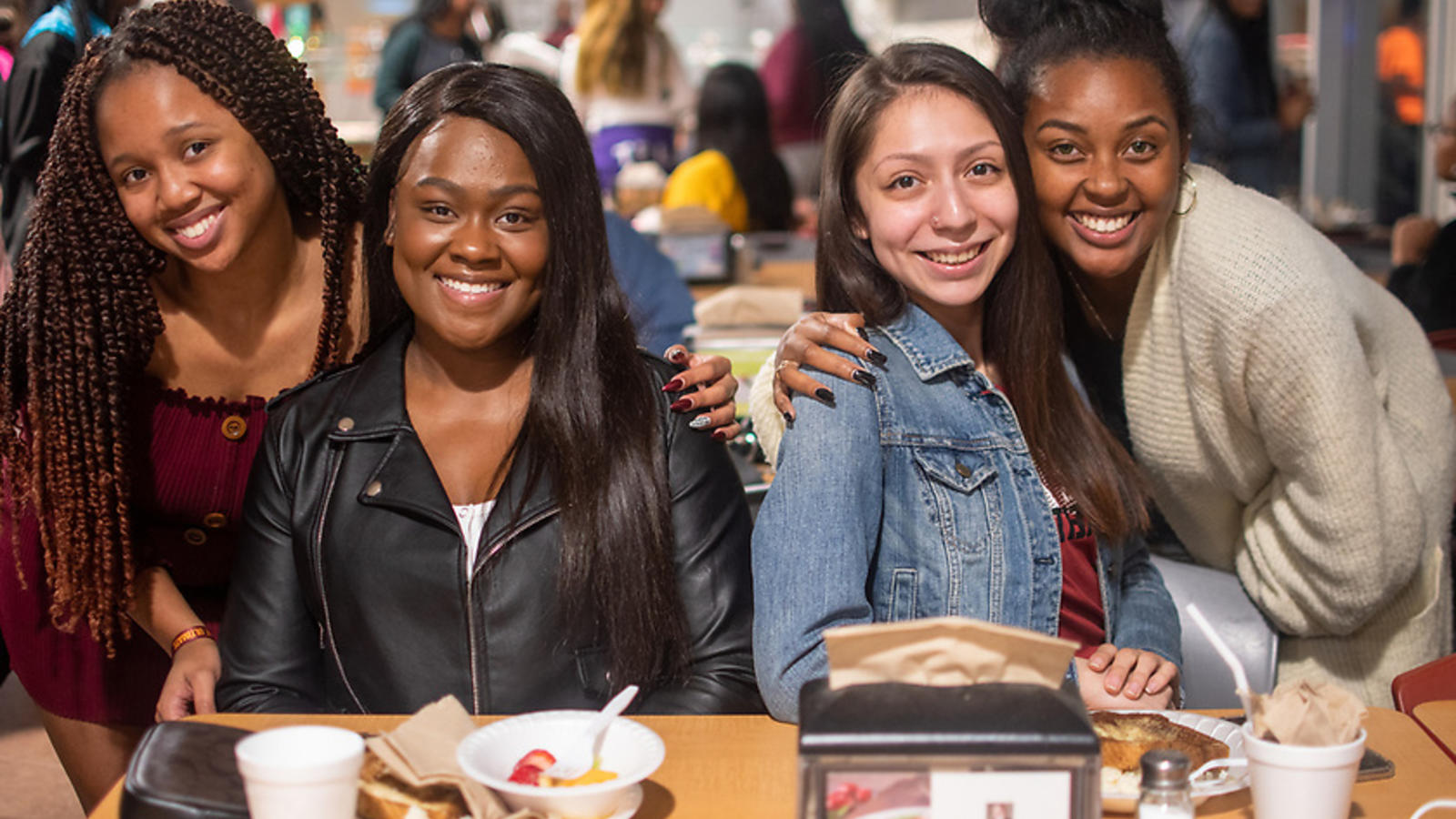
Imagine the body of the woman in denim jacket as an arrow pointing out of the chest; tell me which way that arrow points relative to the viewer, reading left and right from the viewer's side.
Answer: facing the viewer and to the right of the viewer

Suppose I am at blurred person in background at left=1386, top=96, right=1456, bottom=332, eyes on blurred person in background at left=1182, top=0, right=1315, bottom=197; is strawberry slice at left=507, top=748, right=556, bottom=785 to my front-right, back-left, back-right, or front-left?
back-left

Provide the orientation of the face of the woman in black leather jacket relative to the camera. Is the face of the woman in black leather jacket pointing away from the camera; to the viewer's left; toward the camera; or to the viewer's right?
toward the camera

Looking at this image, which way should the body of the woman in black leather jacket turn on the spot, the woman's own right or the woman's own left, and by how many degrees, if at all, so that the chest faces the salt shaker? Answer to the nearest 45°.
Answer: approximately 45° to the woman's own left

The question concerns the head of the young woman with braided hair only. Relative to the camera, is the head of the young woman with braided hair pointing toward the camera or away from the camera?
toward the camera

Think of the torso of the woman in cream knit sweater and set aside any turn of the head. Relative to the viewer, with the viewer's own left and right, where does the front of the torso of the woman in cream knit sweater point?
facing the viewer and to the left of the viewer

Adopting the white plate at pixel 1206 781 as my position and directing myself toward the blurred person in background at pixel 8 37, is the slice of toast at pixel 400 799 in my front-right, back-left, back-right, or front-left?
front-left

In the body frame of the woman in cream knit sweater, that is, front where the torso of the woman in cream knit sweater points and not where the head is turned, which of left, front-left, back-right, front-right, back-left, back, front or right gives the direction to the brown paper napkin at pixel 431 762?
front

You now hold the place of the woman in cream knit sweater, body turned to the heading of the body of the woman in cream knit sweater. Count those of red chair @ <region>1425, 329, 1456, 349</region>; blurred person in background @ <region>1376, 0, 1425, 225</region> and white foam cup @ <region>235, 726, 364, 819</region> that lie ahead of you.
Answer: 1

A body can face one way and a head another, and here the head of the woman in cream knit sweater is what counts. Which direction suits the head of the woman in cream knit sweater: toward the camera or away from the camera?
toward the camera

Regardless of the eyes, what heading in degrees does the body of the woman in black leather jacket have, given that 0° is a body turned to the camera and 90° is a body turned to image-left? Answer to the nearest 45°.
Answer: approximately 0°

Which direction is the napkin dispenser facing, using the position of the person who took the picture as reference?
facing the viewer

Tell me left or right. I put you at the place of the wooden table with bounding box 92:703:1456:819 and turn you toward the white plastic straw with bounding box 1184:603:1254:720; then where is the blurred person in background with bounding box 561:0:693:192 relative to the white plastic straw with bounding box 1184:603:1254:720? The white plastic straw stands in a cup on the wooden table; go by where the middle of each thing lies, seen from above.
left

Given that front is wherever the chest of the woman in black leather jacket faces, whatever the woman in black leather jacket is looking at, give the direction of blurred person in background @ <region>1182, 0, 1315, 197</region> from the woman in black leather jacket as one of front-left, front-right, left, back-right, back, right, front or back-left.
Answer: back-left
